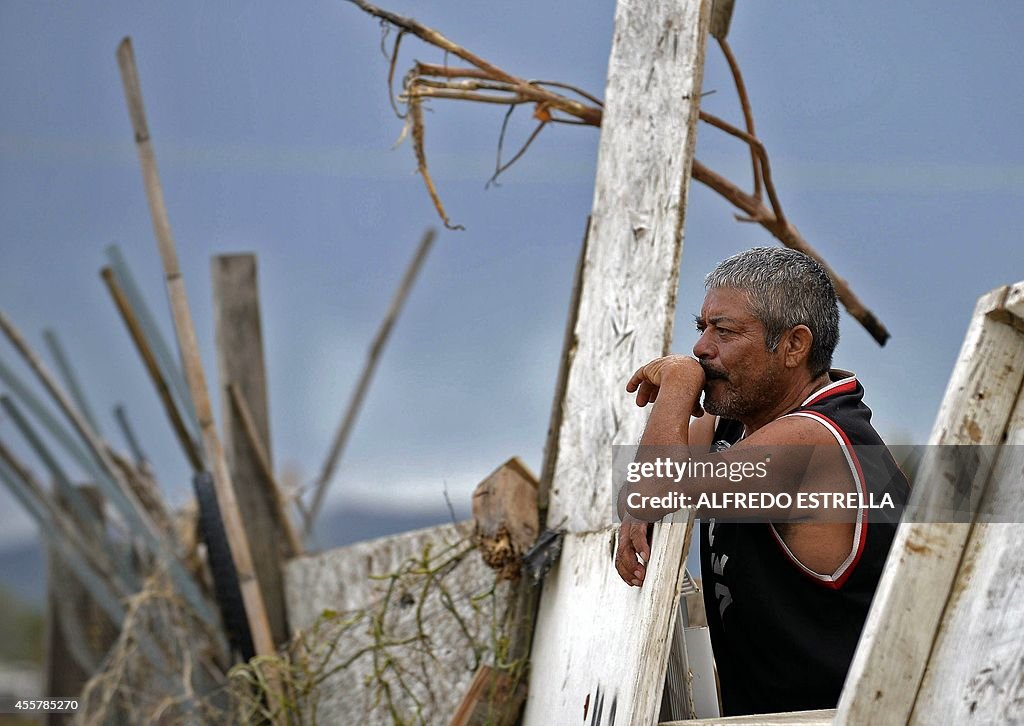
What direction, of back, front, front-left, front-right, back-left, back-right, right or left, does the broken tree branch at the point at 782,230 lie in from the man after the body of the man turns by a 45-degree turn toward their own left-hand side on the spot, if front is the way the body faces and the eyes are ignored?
back-right

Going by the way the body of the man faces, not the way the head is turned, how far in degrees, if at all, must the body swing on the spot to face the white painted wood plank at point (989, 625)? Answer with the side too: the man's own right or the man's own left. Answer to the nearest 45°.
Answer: approximately 90° to the man's own left

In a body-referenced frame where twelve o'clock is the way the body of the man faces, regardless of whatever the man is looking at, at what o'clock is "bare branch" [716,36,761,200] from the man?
The bare branch is roughly at 3 o'clock from the man.

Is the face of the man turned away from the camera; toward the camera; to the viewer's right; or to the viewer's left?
to the viewer's left

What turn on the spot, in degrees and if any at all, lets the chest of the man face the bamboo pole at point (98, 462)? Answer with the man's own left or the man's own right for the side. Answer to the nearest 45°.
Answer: approximately 45° to the man's own right

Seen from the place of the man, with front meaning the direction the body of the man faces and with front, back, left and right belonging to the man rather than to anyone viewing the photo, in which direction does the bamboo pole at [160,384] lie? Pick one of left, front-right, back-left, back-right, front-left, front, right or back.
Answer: front-right

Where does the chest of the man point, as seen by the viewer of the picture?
to the viewer's left

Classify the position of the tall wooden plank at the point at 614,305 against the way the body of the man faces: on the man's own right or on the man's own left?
on the man's own right

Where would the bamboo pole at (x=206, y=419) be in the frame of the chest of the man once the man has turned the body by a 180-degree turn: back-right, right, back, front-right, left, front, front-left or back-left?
back-left
